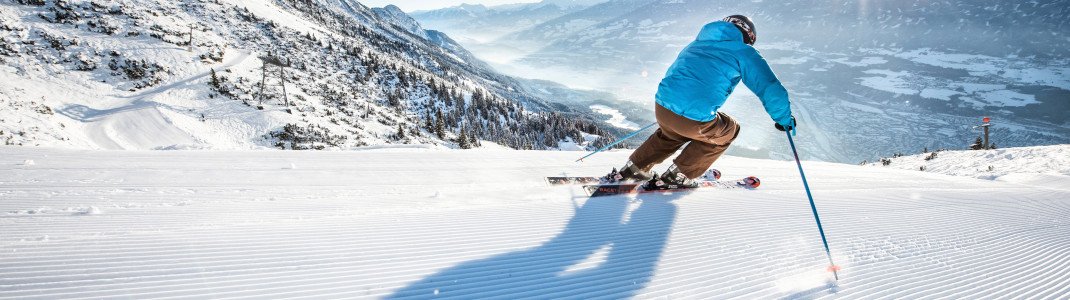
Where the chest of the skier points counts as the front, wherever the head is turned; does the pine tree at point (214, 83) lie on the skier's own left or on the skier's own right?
on the skier's own left

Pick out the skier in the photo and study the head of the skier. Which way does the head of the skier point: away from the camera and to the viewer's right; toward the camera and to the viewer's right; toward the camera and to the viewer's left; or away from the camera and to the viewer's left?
away from the camera and to the viewer's right

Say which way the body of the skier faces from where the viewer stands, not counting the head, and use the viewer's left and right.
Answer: facing away from the viewer and to the right of the viewer
